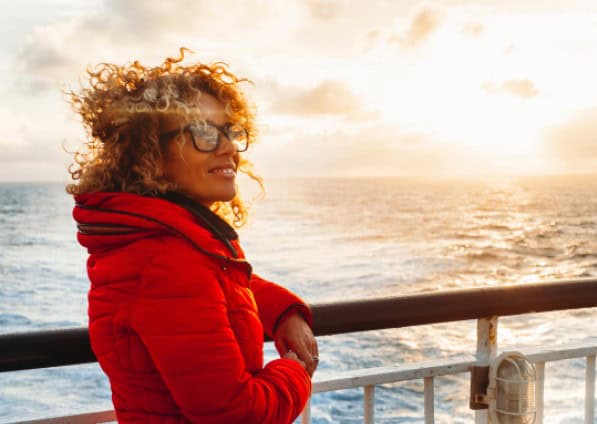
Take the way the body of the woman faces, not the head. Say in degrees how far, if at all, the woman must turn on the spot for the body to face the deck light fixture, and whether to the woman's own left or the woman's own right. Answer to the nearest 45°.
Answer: approximately 45° to the woman's own left

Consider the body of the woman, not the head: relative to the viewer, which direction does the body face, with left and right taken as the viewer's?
facing to the right of the viewer
